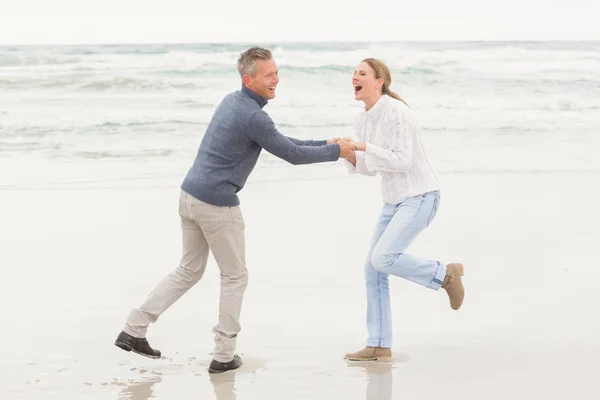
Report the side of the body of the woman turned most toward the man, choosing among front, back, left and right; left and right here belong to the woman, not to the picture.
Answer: front

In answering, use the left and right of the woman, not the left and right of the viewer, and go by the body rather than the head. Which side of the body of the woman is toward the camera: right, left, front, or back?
left

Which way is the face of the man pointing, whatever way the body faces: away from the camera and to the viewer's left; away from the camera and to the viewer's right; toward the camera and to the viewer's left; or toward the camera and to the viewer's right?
toward the camera and to the viewer's right
